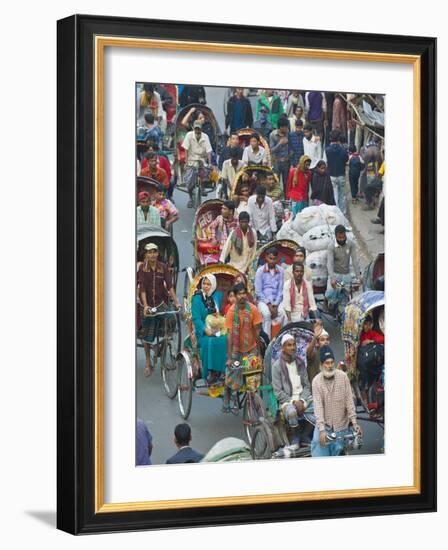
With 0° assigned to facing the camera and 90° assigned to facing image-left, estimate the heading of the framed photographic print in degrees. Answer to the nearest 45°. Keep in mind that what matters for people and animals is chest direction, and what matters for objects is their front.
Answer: approximately 315°
